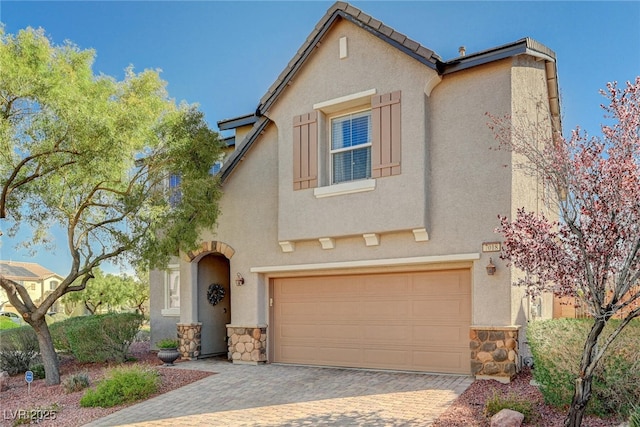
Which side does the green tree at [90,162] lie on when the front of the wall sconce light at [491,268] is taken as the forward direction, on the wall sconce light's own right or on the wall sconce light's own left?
on the wall sconce light's own right

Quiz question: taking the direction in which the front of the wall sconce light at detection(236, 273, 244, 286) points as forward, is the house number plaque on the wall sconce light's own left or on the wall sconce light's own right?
on the wall sconce light's own left

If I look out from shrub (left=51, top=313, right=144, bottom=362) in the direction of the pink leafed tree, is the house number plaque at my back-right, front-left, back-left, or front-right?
front-left

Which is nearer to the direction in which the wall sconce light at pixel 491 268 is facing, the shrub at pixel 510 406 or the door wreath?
the shrub

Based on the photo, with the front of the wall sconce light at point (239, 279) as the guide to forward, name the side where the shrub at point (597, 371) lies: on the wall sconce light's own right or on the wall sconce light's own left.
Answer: on the wall sconce light's own left

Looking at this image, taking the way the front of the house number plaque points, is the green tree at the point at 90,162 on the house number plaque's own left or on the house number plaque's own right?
on the house number plaque's own right

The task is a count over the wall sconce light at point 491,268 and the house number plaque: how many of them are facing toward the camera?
2

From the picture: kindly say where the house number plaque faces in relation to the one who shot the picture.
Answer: facing the viewer

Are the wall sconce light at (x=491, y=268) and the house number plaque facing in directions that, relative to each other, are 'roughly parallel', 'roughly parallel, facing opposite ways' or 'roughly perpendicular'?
roughly parallel
